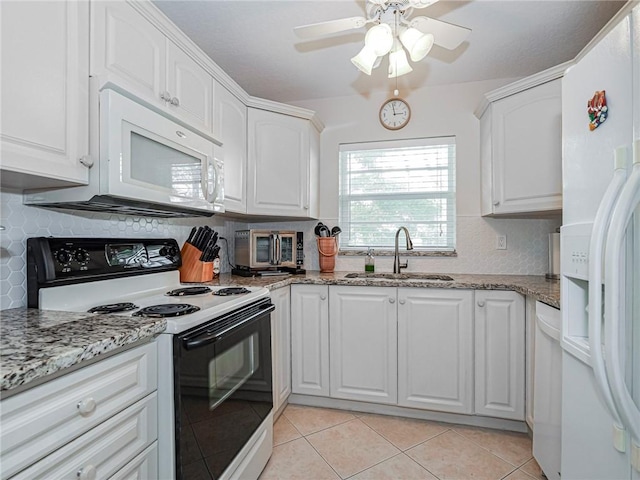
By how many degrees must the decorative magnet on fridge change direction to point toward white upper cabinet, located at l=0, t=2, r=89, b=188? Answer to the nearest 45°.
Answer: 0° — it already faces it

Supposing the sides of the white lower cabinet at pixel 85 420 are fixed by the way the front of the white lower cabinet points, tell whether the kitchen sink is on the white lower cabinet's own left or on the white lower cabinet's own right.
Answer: on the white lower cabinet's own left

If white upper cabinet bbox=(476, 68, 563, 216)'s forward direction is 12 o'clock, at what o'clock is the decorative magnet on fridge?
The decorative magnet on fridge is roughly at 10 o'clock from the white upper cabinet.

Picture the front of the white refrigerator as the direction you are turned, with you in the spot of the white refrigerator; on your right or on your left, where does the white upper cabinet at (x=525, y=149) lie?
on your right

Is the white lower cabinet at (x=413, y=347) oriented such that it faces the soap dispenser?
no

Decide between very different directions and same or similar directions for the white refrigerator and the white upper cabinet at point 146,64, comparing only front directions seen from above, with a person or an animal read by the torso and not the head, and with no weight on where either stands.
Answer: very different directions

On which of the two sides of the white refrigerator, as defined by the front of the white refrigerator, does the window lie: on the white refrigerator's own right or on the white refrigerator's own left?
on the white refrigerator's own right

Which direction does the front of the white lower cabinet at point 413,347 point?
toward the camera

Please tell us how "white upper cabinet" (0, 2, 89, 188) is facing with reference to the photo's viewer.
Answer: facing the viewer and to the right of the viewer

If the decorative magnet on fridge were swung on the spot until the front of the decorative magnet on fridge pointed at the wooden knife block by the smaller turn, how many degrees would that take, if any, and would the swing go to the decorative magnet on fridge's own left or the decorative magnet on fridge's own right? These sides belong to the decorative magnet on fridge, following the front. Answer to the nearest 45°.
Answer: approximately 45° to the decorative magnet on fridge's own right

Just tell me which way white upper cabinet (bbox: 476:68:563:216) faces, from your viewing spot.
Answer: facing the viewer and to the left of the viewer

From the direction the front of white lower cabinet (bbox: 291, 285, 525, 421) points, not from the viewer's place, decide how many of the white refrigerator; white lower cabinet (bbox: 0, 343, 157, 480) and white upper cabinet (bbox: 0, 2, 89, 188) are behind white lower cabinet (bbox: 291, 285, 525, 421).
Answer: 0

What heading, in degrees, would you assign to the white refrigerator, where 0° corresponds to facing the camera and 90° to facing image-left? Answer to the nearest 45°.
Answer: approximately 45°

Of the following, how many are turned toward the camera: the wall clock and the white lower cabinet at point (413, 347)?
2

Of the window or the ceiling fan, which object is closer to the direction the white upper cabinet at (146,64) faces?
the ceiling fan
